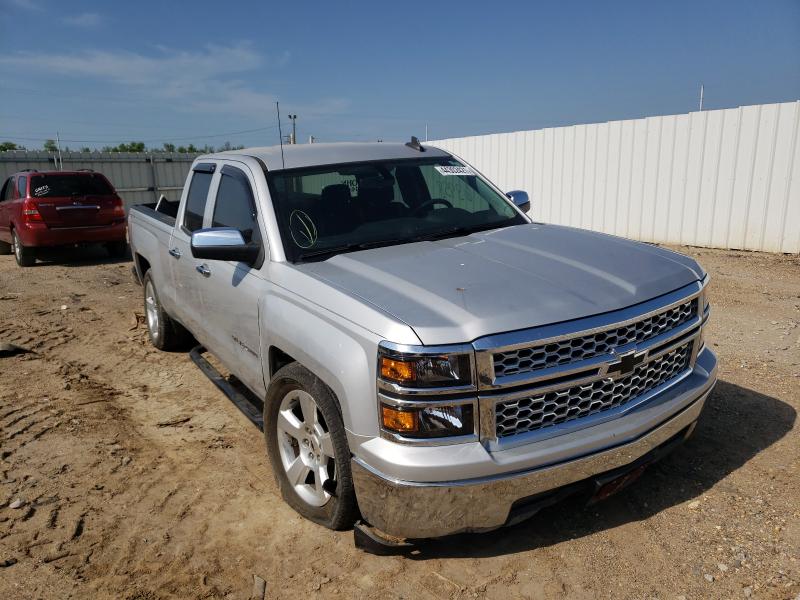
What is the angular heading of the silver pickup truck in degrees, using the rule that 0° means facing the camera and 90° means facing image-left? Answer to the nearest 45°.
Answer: approximately 315°

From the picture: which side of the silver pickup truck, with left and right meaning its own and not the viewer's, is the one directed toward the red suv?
back
